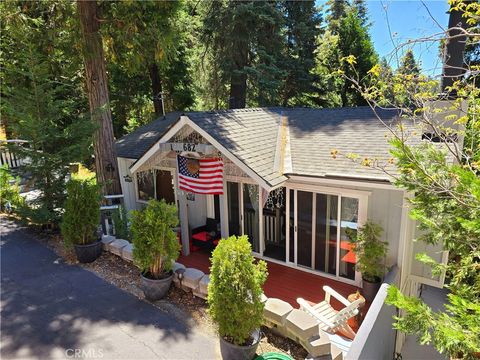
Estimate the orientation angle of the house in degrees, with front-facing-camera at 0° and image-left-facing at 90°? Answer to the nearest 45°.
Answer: approximately 45°

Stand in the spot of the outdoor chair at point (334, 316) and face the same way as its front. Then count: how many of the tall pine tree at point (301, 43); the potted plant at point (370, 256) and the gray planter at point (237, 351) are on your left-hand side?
1

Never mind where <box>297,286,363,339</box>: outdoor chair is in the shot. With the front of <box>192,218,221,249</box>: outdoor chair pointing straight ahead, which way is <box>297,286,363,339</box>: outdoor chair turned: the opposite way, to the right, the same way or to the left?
to the right

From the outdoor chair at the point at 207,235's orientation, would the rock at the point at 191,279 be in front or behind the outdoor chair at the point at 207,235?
in front

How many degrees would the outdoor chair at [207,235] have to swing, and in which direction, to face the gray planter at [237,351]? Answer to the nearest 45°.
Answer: approximately 45° to its left

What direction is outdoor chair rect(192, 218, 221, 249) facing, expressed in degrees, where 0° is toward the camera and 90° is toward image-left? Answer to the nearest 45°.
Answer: approximately 45°
